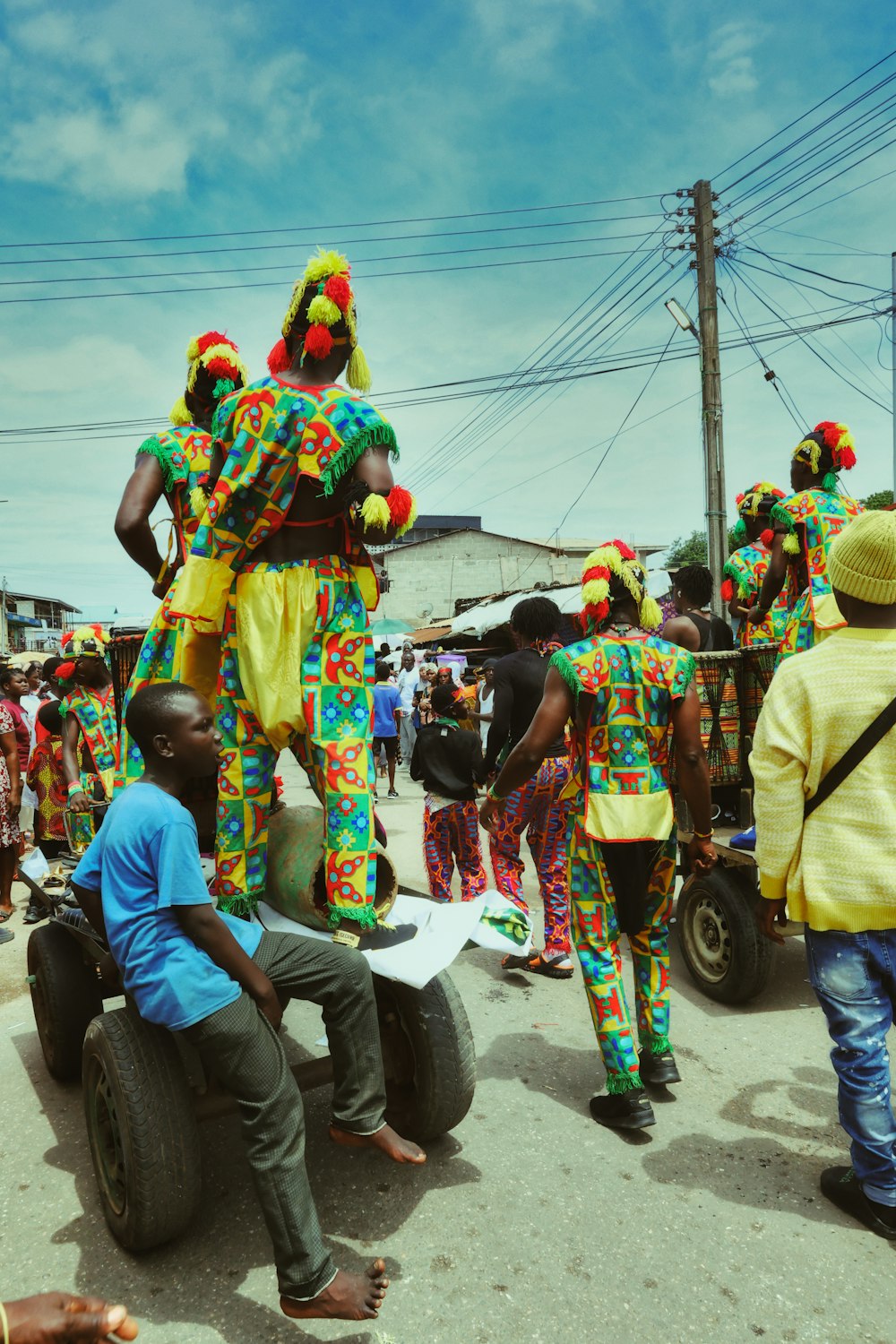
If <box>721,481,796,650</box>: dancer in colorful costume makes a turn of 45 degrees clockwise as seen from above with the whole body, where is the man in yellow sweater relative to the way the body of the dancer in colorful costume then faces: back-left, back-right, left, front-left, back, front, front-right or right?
back

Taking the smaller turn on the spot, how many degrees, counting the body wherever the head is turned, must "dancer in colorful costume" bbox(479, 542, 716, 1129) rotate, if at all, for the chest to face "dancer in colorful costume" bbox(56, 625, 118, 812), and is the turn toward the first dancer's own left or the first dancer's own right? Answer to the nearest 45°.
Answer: approximately 45° to the first dancer's own left

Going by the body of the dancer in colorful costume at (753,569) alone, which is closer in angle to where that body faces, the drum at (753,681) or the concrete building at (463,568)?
the concrete building

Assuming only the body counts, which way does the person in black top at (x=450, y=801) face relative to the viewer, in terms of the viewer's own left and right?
facing away from the viewer

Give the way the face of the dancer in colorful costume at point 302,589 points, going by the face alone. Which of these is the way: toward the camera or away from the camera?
away from the camera

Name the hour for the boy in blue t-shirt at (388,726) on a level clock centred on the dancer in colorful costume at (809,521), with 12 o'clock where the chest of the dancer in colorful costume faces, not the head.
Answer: The boy in blue t-shirt is roughly at 12 o'clock from the dancer in colorful costume.

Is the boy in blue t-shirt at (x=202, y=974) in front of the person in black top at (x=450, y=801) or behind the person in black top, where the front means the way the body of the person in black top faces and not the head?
behind

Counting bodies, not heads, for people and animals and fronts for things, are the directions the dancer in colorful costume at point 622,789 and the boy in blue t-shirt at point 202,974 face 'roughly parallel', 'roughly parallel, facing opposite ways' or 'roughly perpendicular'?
roughly perpendicular

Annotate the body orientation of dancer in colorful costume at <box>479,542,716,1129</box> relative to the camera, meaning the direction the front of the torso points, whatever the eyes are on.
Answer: away from the camera

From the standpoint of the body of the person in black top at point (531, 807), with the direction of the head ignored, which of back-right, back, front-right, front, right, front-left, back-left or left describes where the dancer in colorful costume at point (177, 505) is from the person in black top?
left

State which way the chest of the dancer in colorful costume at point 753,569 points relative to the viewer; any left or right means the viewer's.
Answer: facing away from the viewer and to the left of the viewer

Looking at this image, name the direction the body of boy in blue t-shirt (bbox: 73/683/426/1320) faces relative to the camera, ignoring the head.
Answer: to the viewer's right

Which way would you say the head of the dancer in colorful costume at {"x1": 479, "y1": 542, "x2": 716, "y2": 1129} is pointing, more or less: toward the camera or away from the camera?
away from the camera

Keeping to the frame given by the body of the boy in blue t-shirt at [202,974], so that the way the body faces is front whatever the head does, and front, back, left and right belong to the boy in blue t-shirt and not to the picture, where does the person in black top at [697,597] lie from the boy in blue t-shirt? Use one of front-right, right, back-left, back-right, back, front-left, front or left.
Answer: front-left

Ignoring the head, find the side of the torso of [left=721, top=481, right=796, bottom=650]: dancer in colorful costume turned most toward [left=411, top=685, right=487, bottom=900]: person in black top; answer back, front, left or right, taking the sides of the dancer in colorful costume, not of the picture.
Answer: left
